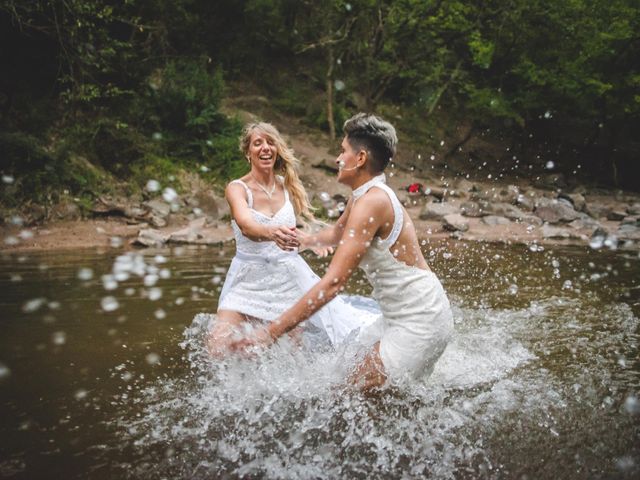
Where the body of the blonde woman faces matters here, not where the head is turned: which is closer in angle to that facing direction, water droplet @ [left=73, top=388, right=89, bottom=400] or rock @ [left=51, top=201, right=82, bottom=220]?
the water droplet

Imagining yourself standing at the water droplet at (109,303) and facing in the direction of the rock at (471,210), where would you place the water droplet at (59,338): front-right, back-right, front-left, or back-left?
back-right

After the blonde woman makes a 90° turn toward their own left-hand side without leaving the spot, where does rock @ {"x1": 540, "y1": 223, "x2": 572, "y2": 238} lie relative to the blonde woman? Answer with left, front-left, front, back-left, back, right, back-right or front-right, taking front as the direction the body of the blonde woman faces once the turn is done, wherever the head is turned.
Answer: front-left

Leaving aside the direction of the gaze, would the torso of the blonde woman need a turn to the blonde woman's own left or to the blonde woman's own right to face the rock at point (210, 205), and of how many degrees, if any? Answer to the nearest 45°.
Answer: approximately 180°

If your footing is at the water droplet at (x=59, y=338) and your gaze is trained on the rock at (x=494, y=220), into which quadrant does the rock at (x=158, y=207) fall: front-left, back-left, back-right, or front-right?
front-left

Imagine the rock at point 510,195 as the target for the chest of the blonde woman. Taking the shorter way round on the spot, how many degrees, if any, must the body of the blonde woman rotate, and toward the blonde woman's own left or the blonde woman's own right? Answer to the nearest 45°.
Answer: approximately 135° to the blonde woman's own left

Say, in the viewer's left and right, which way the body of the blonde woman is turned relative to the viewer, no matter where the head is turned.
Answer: facing the viewer

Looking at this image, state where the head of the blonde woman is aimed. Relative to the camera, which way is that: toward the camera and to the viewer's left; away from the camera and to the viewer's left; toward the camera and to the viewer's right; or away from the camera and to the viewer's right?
toward the camera and to the viewer's right

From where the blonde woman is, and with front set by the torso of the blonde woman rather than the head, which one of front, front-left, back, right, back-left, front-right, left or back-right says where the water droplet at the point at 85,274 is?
back-right

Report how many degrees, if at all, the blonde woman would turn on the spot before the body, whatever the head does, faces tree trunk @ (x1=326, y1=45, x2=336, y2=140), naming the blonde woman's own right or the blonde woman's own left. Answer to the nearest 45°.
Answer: approximately 180°

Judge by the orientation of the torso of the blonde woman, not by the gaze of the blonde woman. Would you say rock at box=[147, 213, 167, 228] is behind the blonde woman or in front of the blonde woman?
behind

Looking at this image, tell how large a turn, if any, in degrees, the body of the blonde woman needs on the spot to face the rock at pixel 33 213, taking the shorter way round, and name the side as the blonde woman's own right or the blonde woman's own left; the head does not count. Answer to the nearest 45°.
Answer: approximately 135° to the blonde woman's own right

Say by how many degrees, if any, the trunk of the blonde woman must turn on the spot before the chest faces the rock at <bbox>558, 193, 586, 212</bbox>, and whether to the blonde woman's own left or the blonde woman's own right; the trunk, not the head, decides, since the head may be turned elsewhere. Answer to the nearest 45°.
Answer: approximately 135° to the blonde woman's own left
